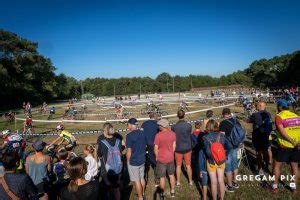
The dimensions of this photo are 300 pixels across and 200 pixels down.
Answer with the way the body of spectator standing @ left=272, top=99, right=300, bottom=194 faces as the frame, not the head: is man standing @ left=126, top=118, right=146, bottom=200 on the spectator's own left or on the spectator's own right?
on the spectator's own left

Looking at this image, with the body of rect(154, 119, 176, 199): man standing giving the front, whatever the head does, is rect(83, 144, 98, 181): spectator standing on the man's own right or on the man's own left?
on the man's own left

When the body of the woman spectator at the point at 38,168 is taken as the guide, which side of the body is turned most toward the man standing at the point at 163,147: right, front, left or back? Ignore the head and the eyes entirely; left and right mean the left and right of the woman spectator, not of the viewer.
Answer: right

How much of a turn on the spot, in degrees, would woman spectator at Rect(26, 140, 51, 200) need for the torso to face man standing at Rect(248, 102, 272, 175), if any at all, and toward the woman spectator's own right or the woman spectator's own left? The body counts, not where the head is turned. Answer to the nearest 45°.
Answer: approximately 90° to the woman spectator's own right

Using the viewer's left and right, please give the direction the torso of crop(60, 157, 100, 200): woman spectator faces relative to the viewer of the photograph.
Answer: facing away from the viewer

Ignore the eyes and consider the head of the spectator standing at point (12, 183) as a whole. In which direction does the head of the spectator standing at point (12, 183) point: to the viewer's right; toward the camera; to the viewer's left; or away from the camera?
away from the camera

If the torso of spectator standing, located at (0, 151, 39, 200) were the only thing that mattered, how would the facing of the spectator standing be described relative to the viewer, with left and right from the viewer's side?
facing away from the viewer

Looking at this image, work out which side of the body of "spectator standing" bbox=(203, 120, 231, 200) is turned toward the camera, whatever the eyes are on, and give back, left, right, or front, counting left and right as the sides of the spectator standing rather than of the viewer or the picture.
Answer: back

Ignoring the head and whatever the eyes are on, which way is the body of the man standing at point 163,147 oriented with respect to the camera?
away from the camera
